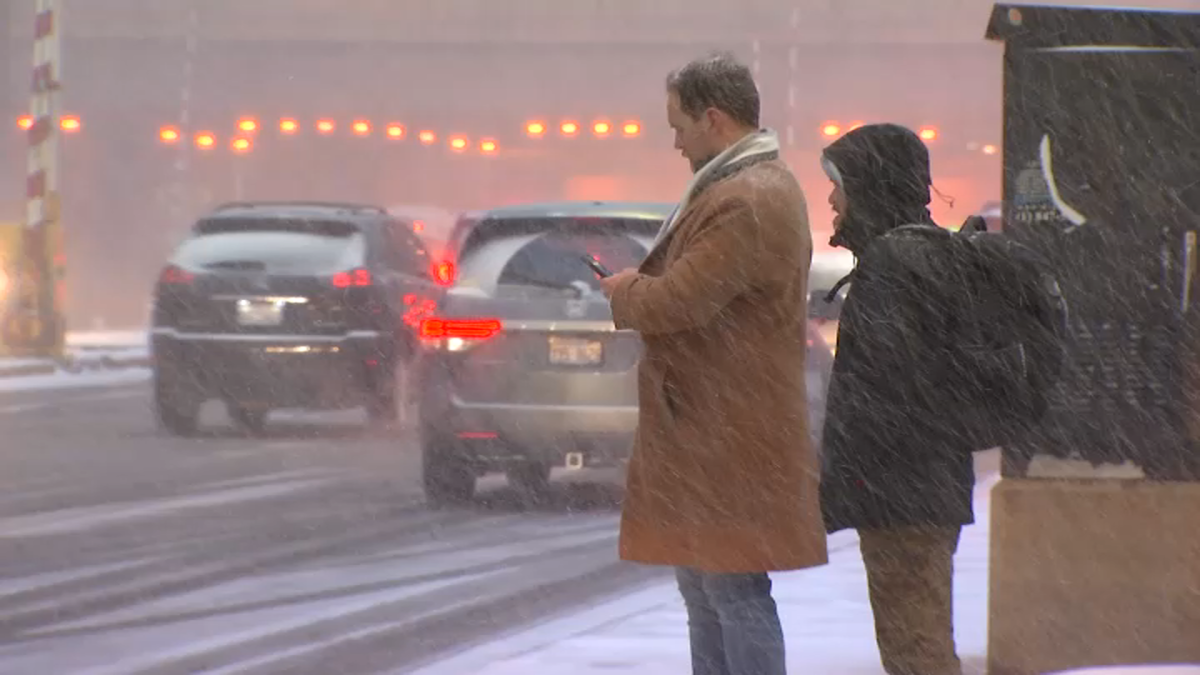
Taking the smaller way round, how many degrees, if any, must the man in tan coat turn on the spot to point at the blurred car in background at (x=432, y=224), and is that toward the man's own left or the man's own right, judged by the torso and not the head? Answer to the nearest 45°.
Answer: approximately 90° to the man's own right

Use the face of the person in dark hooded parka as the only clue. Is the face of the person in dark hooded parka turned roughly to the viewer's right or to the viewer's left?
to the viewer's left

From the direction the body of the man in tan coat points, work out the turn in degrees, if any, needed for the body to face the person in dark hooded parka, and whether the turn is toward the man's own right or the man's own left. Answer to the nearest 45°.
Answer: approximately 135° to the man's own right

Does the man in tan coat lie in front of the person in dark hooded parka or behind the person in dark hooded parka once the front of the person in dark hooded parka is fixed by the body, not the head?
in front

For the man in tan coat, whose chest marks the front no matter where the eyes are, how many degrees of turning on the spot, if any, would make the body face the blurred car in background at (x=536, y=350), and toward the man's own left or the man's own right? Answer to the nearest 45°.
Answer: approximately 90° to the man's own right

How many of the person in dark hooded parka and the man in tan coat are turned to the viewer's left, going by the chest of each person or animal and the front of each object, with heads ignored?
2

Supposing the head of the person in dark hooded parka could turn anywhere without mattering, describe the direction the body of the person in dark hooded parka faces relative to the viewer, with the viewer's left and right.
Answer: facing to the left of the viewer

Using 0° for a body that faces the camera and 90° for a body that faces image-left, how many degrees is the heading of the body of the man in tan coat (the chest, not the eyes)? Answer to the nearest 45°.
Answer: approximately 90°

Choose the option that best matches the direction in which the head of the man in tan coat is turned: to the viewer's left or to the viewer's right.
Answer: to the viewer's left

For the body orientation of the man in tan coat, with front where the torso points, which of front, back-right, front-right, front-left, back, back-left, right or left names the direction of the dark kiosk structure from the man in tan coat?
back-right
